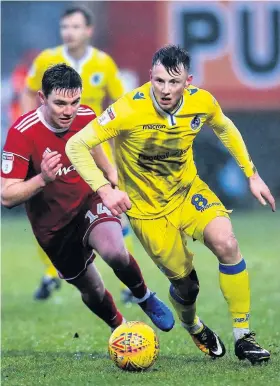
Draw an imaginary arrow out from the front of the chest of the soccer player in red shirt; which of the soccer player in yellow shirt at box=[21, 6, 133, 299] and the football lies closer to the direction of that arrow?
the football

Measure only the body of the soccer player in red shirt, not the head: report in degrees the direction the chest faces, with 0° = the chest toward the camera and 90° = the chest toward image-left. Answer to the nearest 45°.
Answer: approximately 315°

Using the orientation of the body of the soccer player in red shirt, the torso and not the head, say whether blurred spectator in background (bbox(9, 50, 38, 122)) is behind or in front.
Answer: behind

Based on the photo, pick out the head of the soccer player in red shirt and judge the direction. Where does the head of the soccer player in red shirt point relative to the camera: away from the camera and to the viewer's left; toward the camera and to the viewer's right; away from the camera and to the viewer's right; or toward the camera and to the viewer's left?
toward the camera and to the viewer's right

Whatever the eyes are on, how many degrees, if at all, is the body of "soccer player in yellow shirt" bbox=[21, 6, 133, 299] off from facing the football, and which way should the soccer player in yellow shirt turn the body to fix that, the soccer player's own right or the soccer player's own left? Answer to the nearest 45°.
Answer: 0° — they already face it

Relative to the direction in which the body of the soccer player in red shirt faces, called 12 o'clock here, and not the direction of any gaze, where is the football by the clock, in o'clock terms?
The football is roughly at 1 o'clock from the soccer player in red shirt.

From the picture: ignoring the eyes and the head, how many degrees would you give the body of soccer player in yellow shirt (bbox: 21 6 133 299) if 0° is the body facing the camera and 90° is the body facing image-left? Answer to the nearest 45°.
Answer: approximately 0°

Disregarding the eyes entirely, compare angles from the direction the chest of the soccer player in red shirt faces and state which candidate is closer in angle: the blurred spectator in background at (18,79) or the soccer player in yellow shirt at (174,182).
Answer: the soccer player in yellow shirt
